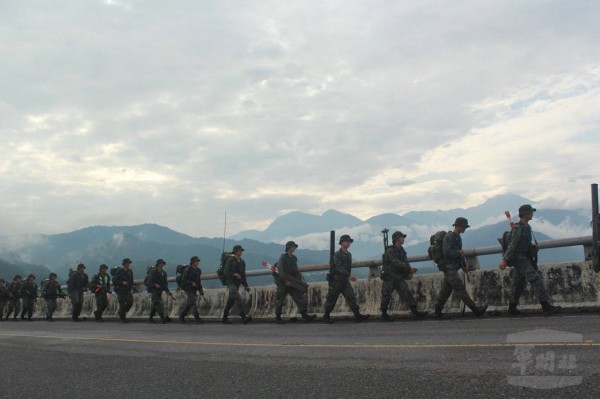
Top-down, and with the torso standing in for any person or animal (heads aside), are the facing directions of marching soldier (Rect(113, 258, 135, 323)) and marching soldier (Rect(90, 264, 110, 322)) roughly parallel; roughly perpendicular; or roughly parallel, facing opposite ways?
roughly parallel

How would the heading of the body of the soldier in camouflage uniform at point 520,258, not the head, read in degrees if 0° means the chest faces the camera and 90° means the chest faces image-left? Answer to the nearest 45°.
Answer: approximately 270°

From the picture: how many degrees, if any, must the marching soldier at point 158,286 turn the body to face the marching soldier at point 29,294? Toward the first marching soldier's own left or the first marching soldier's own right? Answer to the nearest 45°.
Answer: approximately 180°

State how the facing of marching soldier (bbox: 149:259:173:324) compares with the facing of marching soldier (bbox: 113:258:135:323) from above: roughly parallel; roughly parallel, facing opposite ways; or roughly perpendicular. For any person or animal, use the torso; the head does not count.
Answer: roughly parallel

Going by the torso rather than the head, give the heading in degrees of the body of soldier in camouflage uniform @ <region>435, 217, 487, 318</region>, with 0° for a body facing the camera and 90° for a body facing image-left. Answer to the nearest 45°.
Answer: approximately 270°

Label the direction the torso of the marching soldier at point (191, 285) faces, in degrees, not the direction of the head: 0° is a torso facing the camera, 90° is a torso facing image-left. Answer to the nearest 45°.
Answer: approximately 270°

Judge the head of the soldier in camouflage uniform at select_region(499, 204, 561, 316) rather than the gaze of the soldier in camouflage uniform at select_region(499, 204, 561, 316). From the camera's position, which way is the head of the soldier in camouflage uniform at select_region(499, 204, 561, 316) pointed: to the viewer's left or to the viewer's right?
to the viewer's right

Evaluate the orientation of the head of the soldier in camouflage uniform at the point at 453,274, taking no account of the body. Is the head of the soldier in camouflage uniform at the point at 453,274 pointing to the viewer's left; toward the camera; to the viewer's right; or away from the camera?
to the viewer's right

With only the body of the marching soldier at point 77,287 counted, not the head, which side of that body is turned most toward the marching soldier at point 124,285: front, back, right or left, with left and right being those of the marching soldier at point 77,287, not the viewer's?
front

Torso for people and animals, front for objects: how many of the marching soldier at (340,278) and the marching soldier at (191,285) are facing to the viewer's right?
2

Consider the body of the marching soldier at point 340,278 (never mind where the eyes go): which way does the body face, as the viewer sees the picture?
to the viewer's right

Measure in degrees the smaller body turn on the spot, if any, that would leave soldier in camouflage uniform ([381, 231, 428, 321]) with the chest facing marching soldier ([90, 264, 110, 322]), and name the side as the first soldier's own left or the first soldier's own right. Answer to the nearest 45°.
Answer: approximately 135° to the first soldier's own left

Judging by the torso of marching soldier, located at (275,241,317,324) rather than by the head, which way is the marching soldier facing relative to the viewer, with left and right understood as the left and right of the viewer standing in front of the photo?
facing to the right of the viewer

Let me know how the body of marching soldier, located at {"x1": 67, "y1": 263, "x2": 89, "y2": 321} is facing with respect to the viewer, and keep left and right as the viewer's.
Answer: facing the viewer and to the right of the viewer
